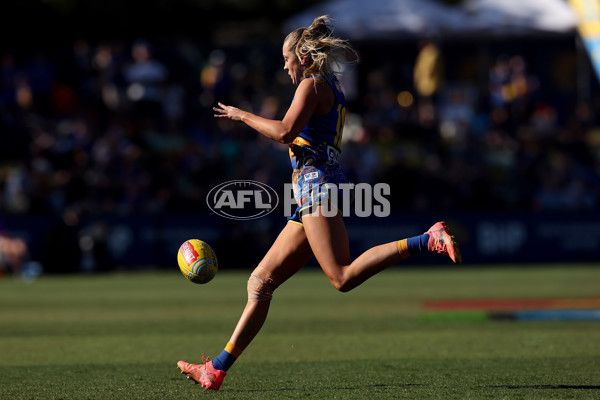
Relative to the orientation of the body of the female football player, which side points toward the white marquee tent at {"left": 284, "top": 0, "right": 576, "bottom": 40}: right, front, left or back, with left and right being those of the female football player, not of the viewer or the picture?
right

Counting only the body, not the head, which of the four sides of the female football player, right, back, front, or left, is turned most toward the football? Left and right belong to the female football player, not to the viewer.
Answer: front

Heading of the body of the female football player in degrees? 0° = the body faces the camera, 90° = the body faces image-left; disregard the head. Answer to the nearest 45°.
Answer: approximately 90°

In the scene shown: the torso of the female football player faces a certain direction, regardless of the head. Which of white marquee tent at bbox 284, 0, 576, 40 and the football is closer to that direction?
the football

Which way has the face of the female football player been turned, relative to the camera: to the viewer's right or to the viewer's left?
to the viewer's left
